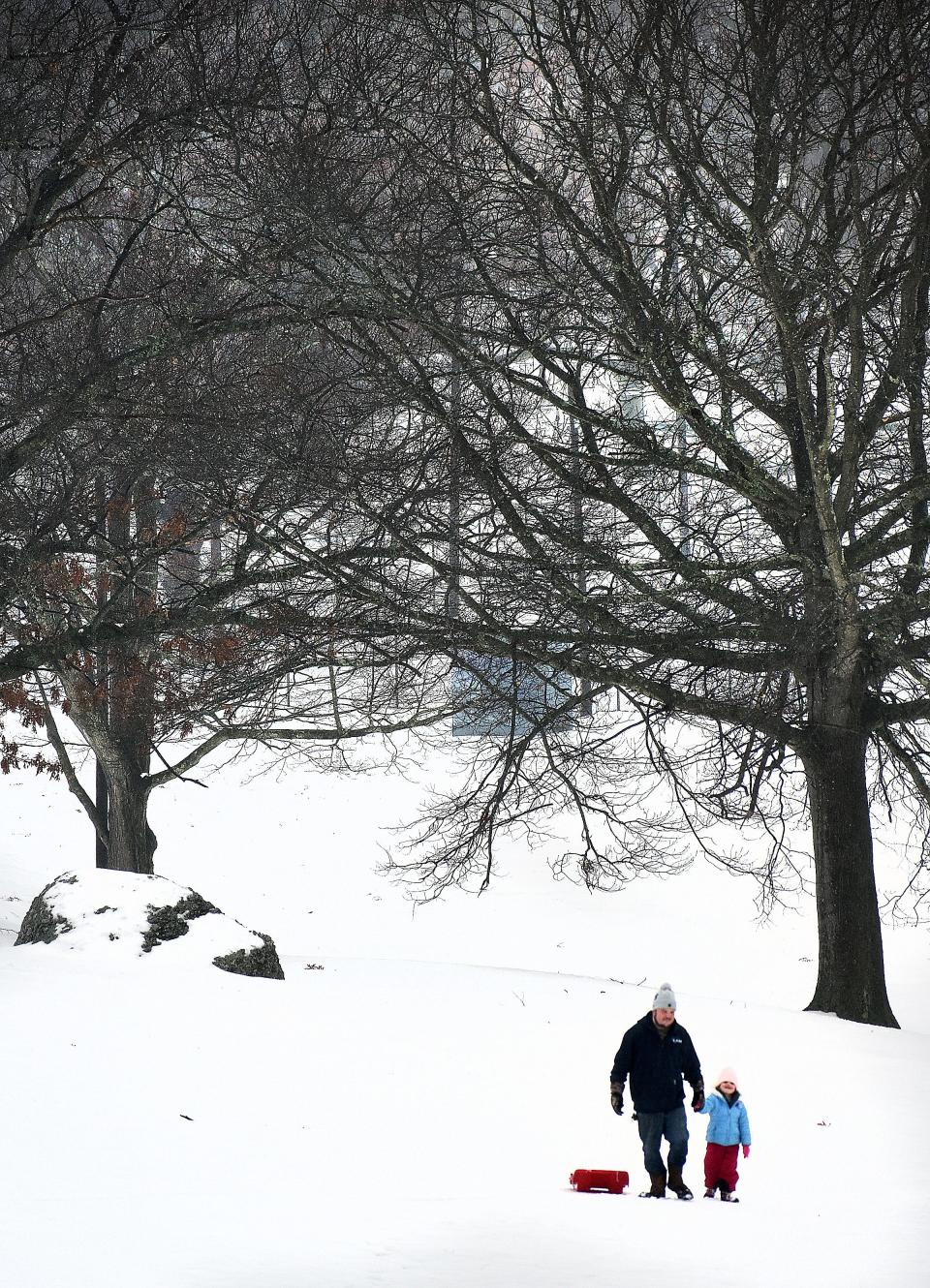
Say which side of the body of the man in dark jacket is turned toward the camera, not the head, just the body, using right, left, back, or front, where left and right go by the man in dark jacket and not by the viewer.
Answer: front

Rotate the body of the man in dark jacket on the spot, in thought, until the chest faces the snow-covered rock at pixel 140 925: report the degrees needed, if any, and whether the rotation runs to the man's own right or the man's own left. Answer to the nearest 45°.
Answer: approximately 135° to the man's own right

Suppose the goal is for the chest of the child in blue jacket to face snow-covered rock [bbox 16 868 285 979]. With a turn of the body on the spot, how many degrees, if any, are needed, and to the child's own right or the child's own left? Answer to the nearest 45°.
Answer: approximately 135° to the child's own right

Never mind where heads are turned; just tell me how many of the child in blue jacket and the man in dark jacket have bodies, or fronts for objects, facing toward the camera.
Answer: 2

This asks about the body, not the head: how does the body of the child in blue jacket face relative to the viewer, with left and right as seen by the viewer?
facing the viewer
